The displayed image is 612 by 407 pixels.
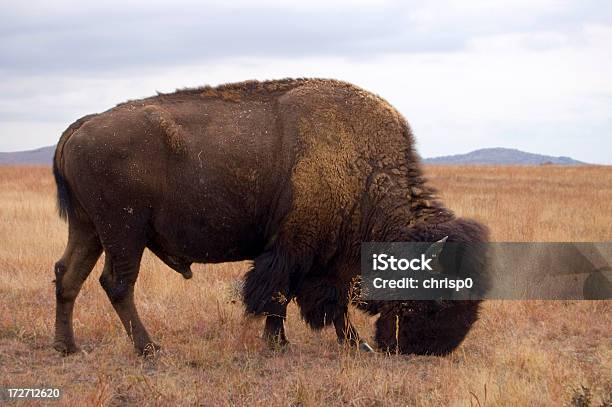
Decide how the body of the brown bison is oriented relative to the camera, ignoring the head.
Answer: to the viewer's right
